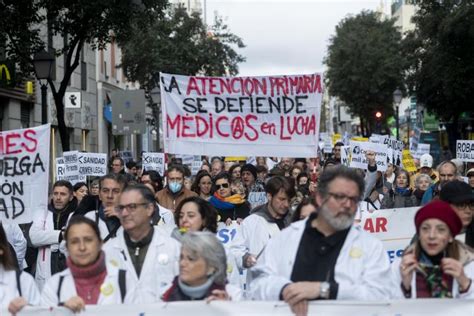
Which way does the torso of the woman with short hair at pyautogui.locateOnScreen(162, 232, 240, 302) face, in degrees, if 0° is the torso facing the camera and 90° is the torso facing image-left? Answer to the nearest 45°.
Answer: approximately 45°

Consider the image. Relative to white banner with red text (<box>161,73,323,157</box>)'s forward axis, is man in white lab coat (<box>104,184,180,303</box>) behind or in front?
in front

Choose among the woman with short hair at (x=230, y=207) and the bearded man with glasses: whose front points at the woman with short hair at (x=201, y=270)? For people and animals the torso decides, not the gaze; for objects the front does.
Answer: the woman with short hair at (x=230, y=207)

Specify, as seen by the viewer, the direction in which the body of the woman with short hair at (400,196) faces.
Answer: toward the camera

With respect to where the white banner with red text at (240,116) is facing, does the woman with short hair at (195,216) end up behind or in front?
in front

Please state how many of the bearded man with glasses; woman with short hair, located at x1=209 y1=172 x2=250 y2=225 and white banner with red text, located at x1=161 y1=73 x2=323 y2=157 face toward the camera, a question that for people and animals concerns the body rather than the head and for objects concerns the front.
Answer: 3

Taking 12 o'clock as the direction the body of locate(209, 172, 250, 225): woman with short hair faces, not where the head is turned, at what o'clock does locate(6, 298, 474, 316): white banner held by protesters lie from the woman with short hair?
The white banner held by protesters is roughly at 12 o'clock from the woman with short hair.

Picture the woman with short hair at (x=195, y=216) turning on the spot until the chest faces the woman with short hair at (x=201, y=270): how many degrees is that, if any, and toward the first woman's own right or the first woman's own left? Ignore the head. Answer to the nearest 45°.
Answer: approximately 45° to the first woman's own left
